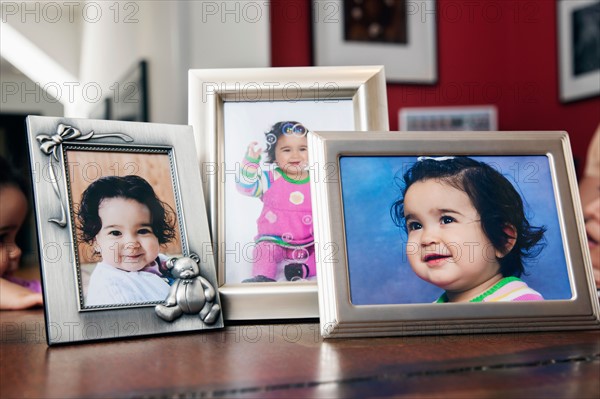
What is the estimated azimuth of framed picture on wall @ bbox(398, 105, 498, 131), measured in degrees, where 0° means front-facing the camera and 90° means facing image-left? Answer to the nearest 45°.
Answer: approximately 0°

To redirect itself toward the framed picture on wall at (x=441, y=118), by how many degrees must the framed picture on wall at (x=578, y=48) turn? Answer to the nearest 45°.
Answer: approximately 45° to its right

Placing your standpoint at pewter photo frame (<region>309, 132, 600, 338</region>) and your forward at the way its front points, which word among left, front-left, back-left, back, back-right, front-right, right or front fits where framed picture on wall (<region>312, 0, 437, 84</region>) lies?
back

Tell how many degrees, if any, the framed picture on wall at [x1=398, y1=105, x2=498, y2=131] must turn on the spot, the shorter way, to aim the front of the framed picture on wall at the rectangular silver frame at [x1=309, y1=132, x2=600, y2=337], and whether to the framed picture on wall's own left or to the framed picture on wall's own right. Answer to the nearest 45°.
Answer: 0° — it already faces it

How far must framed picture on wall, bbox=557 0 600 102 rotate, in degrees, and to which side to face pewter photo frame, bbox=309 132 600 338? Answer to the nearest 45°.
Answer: approximately 45° to its left

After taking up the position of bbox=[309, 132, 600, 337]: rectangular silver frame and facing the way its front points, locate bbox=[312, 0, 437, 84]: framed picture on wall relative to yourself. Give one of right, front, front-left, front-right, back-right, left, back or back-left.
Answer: back

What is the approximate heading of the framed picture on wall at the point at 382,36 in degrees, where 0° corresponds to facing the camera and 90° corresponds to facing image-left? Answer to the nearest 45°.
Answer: approximately 0°

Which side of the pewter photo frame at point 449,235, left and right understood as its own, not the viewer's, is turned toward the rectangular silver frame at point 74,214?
right
